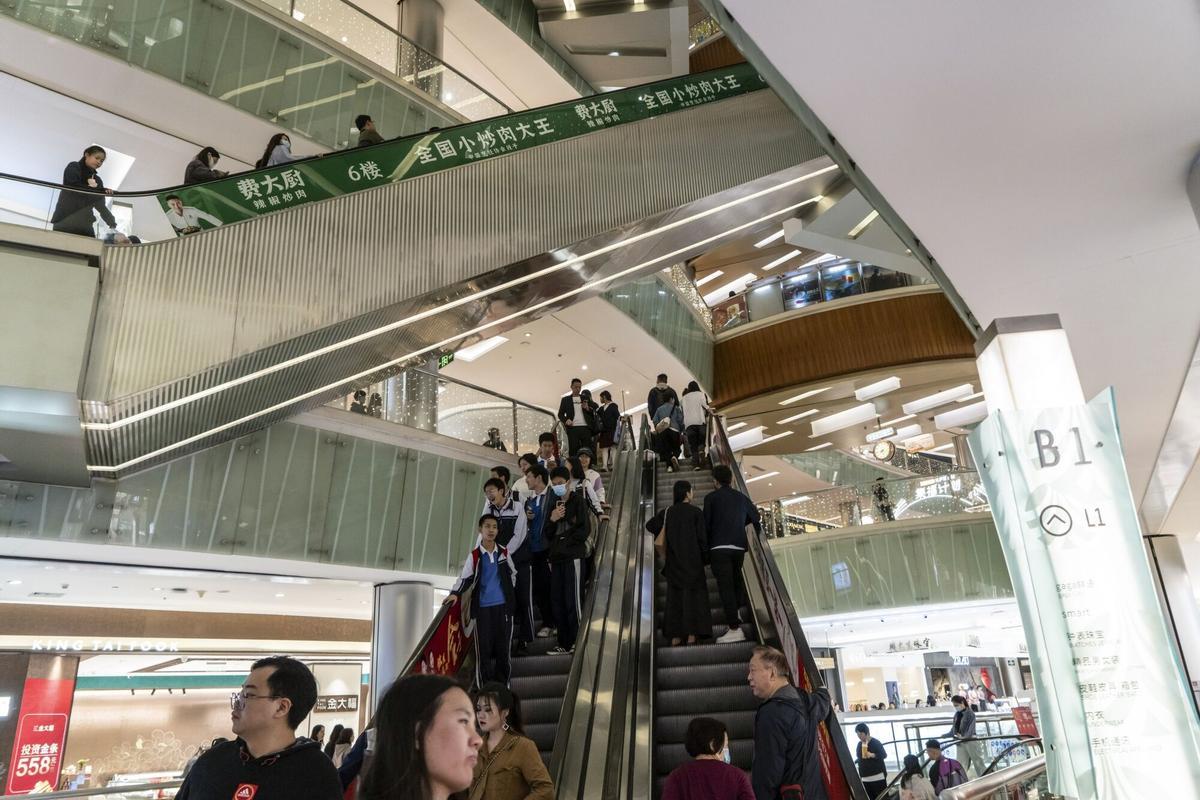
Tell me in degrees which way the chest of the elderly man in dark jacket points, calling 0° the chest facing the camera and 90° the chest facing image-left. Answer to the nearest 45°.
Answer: approximately 135°

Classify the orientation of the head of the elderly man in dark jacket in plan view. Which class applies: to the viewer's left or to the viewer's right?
to the viewer's left

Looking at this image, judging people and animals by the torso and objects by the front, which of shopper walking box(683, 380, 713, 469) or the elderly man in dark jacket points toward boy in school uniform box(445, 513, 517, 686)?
the elderly man in dark jacket

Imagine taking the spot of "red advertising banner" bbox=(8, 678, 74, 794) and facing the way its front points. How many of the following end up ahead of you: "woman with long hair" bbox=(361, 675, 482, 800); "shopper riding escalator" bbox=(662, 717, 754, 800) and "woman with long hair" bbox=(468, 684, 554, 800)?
3

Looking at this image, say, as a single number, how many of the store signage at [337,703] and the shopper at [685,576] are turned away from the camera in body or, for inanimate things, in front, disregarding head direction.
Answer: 1

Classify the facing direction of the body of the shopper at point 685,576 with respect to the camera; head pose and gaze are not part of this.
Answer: away from the camera

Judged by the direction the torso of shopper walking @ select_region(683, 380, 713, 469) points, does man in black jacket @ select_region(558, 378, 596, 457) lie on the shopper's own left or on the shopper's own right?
on the shopper's own left

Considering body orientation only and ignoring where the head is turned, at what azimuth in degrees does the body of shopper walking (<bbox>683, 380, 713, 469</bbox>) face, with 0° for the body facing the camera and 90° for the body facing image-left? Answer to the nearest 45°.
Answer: approximately 180°

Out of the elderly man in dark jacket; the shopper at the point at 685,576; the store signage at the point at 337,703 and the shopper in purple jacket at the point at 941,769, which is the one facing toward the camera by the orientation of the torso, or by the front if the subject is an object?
the store signage

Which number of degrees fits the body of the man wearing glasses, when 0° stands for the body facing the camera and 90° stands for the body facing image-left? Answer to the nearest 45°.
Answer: approximately 45°
